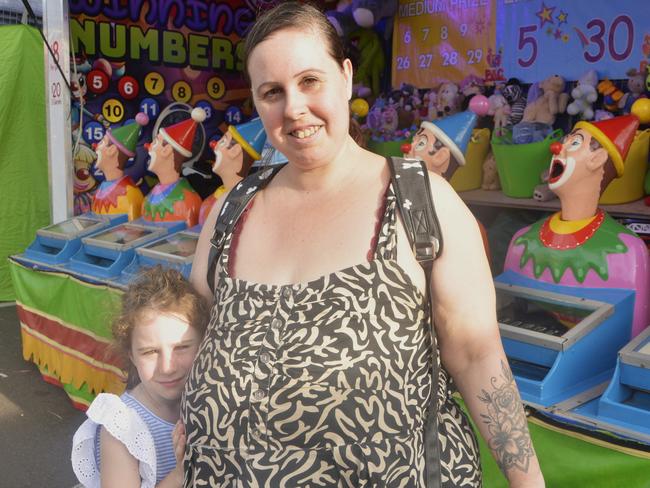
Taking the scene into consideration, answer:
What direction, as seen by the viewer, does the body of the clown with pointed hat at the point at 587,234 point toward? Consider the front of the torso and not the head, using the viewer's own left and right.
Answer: facing the viewer and to the left of the viewer

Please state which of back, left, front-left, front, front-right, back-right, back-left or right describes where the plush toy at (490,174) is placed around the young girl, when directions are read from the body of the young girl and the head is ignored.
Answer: left

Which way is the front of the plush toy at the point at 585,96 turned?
toward the camera

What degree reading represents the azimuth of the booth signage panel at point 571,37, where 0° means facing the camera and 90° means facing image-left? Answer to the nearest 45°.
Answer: approximately 0°

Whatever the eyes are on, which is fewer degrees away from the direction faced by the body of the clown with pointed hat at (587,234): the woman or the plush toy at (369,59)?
the woman

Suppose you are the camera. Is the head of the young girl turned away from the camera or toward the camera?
toward the camera

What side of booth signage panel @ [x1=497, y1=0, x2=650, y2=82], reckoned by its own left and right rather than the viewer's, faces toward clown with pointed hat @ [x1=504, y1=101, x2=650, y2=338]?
front

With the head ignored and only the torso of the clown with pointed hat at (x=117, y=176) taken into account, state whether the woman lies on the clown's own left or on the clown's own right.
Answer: on the clown's own left

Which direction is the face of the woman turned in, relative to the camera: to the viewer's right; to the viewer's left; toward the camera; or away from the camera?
toward the camera

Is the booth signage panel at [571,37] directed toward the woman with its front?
yes
